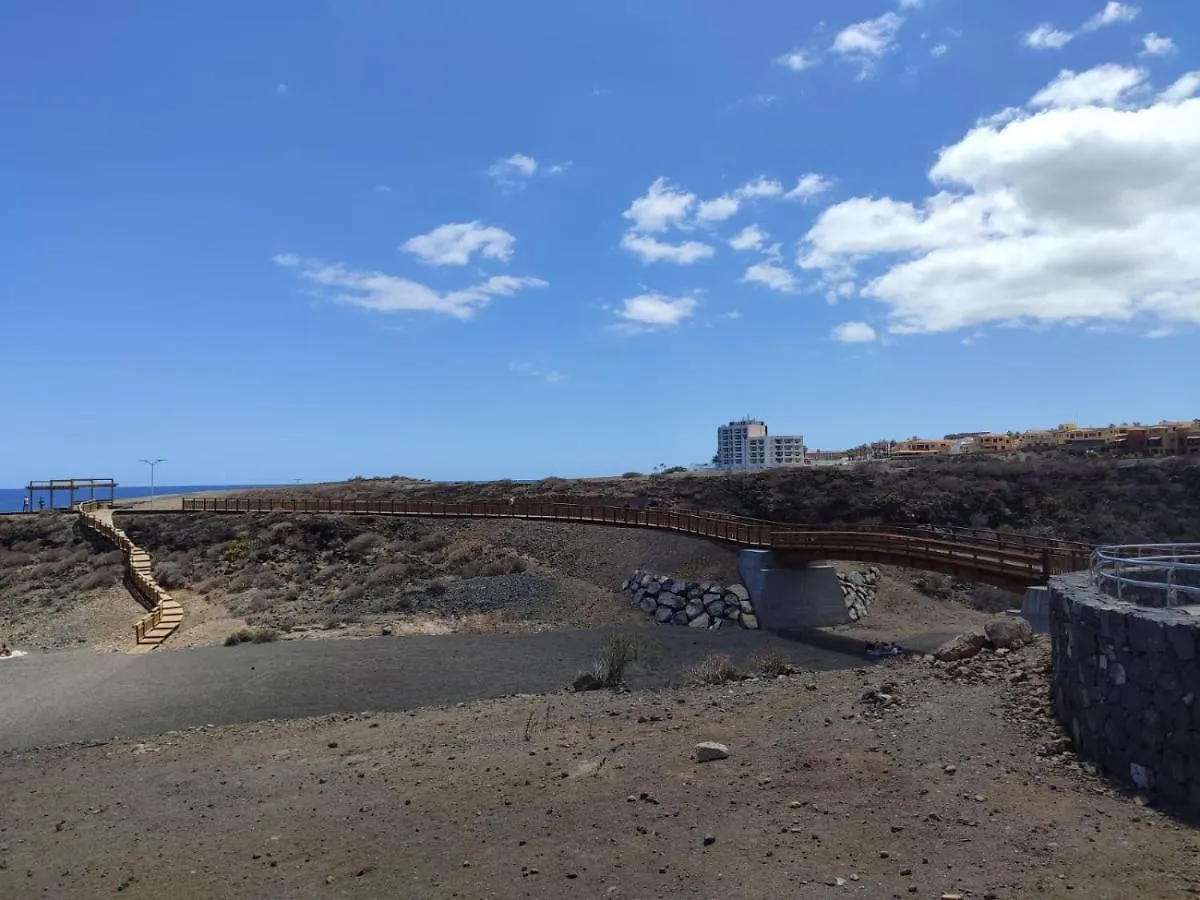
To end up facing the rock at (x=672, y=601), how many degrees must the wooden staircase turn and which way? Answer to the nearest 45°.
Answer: approximately 45° to its left

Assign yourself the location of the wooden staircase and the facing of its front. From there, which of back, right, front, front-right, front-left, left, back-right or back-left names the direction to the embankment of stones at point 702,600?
front-left

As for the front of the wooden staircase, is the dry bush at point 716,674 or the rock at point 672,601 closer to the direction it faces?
the dry bush

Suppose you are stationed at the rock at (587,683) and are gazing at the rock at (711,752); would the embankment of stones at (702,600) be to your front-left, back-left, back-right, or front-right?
back-left

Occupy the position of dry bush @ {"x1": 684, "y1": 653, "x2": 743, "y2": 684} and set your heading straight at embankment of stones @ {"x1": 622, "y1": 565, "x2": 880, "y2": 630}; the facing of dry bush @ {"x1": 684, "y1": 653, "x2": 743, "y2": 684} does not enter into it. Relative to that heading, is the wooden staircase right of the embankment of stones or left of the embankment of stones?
left

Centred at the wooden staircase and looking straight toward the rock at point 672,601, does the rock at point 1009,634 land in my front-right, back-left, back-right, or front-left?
front-right

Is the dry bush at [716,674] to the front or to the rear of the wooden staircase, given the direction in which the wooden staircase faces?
to the front

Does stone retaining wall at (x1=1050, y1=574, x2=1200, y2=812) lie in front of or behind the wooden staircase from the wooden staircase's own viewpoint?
in front

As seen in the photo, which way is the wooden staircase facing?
toward the camera
